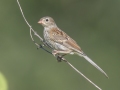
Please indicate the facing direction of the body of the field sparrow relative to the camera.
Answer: to the viewer's left
